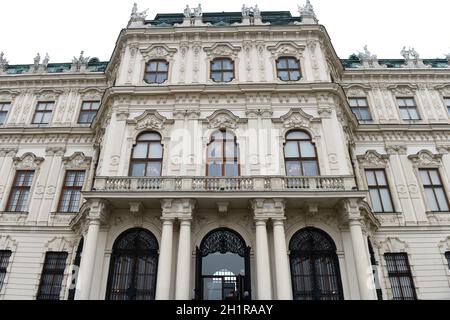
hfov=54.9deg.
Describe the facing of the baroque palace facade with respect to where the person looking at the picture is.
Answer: facing the viewer
